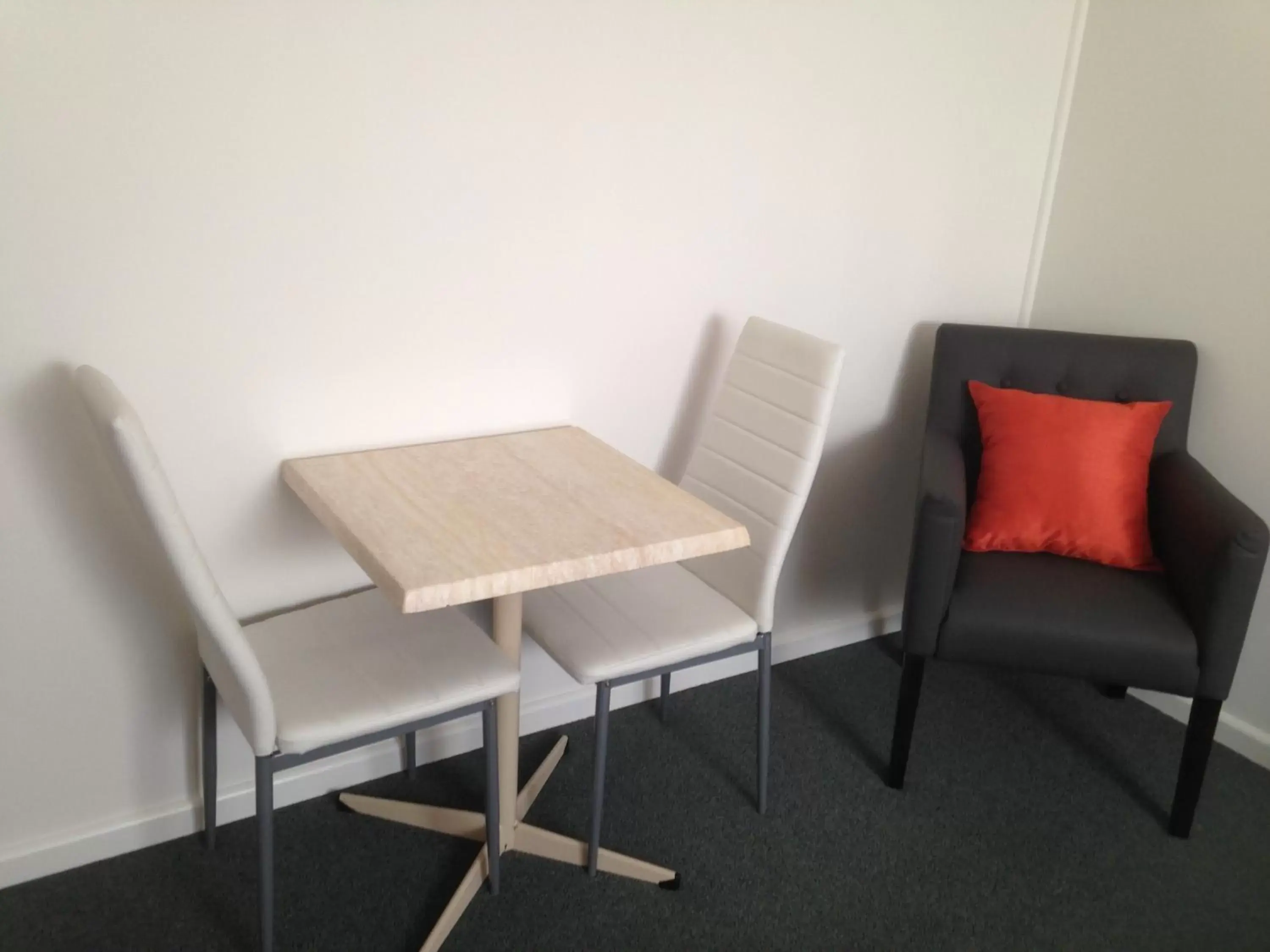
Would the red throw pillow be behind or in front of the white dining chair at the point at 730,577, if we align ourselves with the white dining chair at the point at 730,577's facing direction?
behind

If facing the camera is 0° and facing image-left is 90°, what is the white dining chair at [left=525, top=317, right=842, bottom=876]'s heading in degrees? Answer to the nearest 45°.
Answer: approximately 45°

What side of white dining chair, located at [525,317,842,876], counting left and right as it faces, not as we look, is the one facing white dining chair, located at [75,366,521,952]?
front

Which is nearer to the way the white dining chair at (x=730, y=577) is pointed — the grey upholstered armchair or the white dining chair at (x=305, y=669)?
the white dining chair

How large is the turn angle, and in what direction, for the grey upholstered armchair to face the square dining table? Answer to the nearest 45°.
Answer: approximately 45° to its right

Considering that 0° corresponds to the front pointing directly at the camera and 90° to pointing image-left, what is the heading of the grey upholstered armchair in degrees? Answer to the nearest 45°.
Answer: approximately 0°

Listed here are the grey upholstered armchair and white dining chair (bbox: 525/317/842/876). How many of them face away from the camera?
0

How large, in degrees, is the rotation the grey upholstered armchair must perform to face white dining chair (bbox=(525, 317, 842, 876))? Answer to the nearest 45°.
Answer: approximately 45° to its right

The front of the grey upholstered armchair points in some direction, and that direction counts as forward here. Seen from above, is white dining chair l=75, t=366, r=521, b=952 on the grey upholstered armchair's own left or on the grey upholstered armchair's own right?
on the grey upholstered armchair's own right
